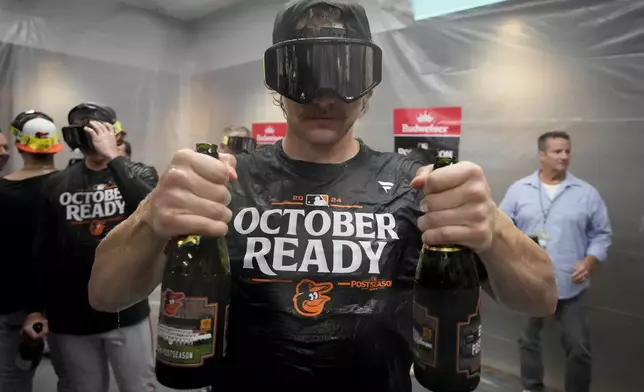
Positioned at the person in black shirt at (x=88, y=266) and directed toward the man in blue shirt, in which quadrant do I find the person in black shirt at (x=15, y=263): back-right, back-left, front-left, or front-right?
back-left

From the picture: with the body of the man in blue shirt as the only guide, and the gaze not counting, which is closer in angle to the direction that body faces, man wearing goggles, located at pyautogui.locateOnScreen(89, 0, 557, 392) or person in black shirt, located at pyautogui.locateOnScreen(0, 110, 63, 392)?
the man wearing goggles

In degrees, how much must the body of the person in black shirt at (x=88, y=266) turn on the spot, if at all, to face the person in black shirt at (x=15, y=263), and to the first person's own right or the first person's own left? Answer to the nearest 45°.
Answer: approximately 135° to the first person's own right

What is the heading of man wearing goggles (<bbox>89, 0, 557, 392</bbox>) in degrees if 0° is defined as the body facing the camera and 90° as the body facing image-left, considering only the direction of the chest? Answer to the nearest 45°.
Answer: approximately 0°

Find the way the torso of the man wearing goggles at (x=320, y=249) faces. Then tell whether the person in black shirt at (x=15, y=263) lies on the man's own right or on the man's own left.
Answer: on the man's own right

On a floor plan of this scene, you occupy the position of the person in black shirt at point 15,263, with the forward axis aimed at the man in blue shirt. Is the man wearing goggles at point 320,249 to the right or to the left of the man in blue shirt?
right

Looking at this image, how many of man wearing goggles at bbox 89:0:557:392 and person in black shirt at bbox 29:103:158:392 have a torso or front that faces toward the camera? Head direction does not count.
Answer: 2

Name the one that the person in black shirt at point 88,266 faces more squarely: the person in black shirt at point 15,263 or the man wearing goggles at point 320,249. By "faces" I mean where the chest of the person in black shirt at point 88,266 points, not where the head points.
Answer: the man wearing goggles

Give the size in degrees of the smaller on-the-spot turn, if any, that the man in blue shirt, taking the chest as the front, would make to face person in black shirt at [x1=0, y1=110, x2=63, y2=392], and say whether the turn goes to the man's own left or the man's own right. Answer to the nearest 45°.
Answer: approximately 45° to the man's own right

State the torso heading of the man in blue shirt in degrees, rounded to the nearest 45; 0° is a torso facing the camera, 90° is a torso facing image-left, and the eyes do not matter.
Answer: approximately 0°
